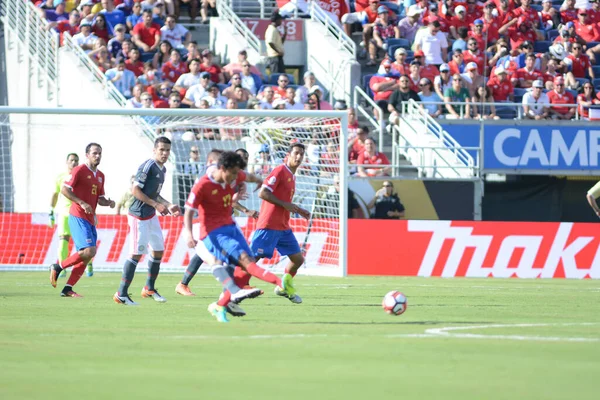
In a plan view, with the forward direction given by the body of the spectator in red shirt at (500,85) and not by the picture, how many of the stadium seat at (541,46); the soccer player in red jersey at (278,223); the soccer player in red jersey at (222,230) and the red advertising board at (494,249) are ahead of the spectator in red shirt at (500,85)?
3

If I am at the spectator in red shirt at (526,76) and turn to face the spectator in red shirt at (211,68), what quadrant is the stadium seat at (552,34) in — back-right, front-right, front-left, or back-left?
back-right

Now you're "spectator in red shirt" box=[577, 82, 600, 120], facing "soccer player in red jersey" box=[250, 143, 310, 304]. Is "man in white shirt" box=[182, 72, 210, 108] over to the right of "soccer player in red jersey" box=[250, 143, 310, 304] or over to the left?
right

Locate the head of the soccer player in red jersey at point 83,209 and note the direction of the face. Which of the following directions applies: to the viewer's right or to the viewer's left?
to the viewer's right

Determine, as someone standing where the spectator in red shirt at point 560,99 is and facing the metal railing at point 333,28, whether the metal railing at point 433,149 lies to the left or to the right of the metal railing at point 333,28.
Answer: left

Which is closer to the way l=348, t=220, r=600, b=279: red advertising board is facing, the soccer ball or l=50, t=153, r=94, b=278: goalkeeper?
the soccer ball

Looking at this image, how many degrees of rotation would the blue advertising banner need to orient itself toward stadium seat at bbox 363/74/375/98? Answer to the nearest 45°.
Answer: approximately 90° to its right

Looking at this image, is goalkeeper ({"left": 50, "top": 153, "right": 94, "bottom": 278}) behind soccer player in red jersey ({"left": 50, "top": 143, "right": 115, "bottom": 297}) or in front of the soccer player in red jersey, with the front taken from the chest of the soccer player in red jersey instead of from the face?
behind

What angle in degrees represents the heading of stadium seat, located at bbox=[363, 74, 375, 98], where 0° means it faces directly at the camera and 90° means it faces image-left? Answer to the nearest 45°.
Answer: approximately 0°

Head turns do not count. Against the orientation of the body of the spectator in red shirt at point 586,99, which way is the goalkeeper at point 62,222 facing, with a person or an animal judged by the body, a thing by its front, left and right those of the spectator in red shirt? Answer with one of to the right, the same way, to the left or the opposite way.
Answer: to the left

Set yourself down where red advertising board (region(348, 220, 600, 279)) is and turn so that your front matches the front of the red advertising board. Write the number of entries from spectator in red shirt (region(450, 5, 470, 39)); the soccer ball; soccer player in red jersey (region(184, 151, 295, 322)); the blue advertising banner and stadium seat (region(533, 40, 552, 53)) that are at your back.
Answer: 3

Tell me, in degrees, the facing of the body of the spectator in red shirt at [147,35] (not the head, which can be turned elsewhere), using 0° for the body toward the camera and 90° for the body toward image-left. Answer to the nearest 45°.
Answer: approximately 0°
